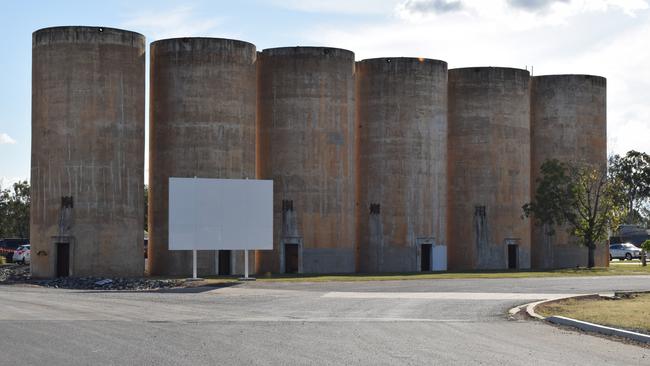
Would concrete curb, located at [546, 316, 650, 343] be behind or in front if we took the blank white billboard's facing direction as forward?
in front

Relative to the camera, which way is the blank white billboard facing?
toward the camera
